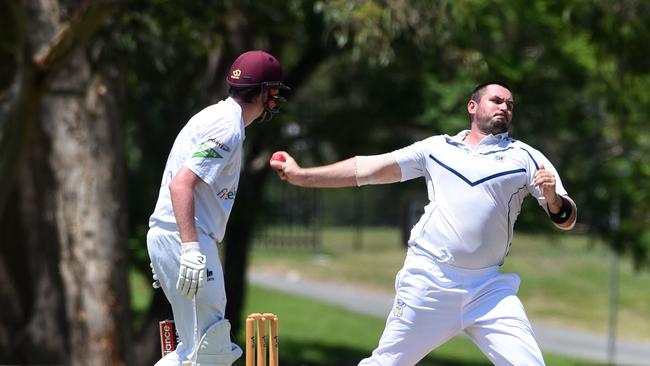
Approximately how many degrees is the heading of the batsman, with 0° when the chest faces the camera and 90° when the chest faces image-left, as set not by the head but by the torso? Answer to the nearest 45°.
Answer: approximately 270°
